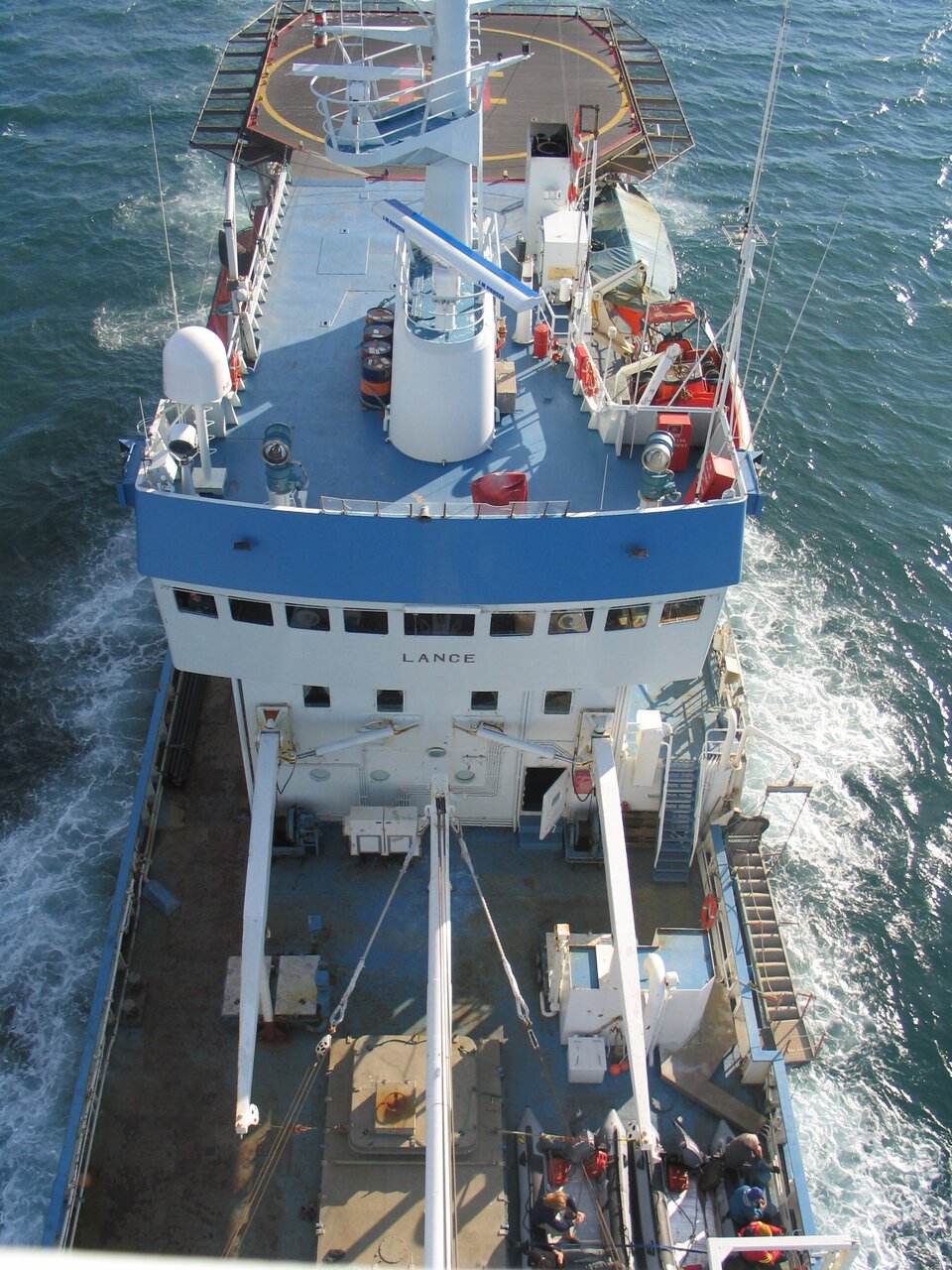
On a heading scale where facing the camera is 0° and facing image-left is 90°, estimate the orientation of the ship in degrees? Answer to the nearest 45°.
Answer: approximately 0°
